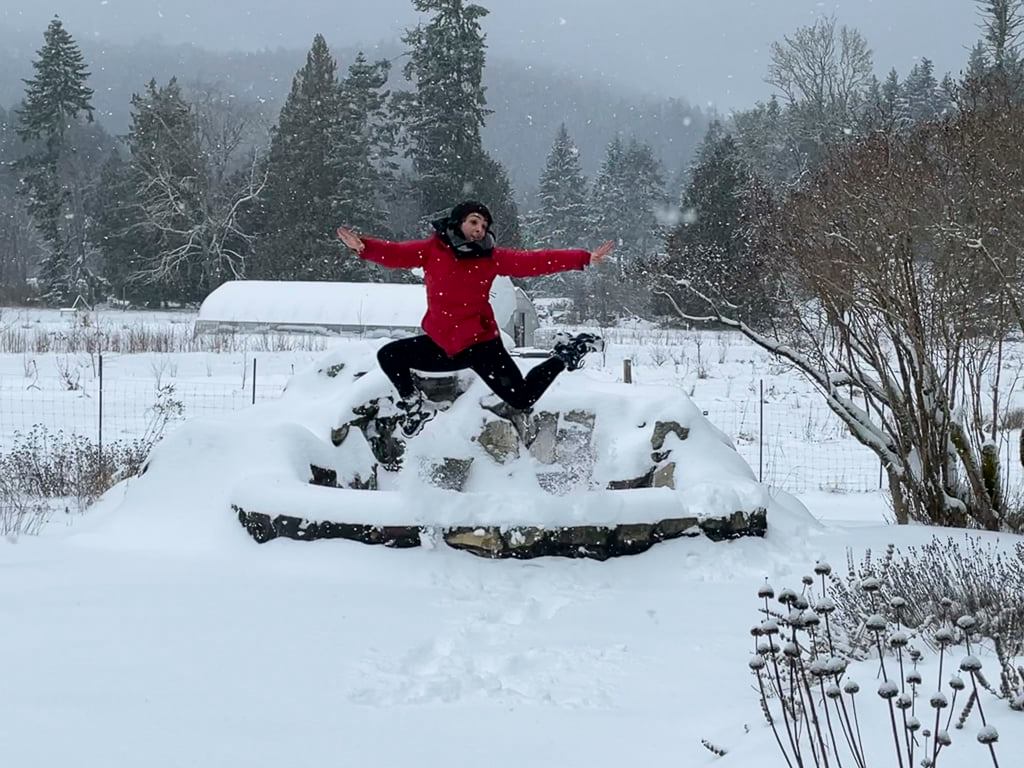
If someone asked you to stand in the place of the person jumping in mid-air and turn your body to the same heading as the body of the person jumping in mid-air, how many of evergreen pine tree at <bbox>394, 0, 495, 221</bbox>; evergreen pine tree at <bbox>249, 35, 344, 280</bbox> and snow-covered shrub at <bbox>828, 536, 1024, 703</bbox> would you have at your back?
2

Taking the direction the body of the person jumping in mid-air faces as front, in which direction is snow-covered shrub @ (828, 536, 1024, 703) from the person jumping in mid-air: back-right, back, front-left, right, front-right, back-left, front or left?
front-left

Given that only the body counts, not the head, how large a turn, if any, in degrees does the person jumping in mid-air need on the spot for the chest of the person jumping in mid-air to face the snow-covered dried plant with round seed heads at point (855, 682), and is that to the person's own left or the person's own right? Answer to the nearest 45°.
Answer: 0° — they already face it

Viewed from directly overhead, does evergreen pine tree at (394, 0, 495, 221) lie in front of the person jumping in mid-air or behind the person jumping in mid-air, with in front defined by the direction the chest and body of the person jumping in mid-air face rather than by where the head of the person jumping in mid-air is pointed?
behind

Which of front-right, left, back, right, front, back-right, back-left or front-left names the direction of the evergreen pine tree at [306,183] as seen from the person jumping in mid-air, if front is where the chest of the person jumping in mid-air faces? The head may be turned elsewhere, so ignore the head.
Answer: back

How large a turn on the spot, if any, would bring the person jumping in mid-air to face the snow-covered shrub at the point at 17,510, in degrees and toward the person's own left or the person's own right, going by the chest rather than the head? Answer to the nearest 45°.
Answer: approximately 90° to the person's own right

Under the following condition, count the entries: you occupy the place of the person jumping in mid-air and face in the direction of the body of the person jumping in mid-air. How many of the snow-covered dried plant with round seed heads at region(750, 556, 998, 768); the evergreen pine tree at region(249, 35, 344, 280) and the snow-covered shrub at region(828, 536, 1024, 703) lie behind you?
1

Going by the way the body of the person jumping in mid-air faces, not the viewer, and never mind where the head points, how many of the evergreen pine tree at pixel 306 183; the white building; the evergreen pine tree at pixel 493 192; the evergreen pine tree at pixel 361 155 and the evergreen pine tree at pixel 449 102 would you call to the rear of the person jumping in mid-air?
5

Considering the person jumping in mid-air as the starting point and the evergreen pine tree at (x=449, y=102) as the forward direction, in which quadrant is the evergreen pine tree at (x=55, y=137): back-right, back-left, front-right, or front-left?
front-left

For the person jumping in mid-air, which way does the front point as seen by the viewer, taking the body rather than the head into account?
toward the camera

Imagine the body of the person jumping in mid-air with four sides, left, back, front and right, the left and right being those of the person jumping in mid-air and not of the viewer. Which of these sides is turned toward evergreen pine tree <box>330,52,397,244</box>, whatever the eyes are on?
back

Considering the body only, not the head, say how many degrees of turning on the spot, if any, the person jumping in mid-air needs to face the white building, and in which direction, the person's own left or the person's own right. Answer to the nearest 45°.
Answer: approximately 180°

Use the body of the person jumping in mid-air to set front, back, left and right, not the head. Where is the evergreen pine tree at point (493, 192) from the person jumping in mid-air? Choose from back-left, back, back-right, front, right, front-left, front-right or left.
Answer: back

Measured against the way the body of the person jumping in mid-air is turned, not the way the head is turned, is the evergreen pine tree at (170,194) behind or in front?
behind

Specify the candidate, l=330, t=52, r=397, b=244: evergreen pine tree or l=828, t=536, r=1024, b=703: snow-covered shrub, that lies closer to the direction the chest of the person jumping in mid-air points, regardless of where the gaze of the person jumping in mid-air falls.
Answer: the snow-covered shrub
